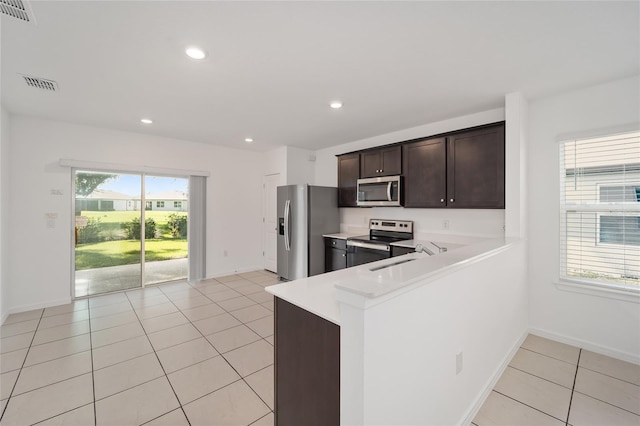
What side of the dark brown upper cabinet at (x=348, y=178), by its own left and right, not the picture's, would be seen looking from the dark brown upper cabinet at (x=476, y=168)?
left

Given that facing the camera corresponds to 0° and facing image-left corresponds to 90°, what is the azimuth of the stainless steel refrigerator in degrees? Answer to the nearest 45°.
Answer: approximately 45°

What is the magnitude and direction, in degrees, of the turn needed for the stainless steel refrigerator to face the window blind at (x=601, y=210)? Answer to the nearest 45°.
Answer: approximately 90° to its left

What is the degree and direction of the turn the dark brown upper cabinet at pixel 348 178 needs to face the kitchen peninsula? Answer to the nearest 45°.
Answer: approximately 45° to its left

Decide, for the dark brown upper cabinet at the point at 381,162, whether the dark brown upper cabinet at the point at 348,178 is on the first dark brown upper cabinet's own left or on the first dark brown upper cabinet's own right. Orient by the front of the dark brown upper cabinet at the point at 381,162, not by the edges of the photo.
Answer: on the first dark brown upper cabinet's own right

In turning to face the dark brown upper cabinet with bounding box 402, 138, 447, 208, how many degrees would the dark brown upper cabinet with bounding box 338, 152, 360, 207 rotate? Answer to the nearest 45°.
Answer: approximately 90° to its left

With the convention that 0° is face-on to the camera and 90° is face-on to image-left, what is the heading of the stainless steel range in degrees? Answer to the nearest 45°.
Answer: approximately 45°

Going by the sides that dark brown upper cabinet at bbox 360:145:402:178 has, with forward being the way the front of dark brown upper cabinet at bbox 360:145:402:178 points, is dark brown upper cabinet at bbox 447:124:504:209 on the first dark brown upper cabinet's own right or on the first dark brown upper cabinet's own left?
on the first dark brown upper cabinet's own left

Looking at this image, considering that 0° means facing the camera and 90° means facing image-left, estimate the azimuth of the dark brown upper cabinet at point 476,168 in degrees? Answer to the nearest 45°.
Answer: approximately 45°
